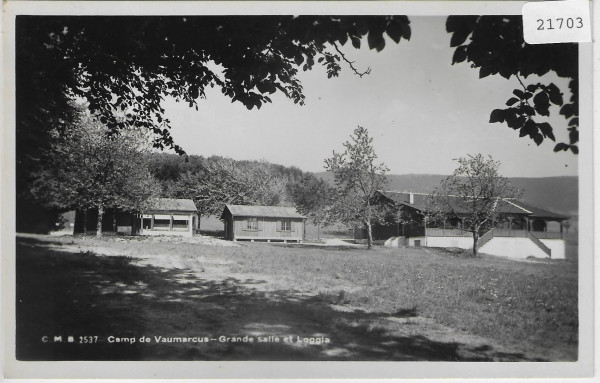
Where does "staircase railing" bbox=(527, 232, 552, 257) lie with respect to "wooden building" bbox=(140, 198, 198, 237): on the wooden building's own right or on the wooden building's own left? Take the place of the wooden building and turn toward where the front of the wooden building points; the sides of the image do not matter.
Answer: on the wooden building's own left

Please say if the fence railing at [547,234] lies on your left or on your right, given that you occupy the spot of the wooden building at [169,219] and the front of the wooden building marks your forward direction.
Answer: on your left

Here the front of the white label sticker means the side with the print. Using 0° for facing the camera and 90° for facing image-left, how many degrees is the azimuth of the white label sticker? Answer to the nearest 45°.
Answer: approximately 0°

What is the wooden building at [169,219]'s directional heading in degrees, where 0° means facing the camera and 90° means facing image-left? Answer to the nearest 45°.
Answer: approximately 0°
